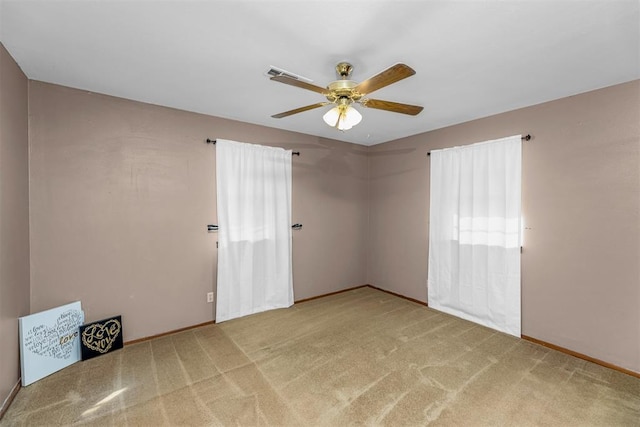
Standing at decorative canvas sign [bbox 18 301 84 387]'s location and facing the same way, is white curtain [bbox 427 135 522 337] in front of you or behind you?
in front

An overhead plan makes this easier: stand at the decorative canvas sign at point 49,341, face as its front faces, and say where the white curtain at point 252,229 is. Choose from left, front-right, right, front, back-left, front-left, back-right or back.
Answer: front-left

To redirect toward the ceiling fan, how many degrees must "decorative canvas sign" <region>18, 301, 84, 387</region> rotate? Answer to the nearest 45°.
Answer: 0° — it already faces it

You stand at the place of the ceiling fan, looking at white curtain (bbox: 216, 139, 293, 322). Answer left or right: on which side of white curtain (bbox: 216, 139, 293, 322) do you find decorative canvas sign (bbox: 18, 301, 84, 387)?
left

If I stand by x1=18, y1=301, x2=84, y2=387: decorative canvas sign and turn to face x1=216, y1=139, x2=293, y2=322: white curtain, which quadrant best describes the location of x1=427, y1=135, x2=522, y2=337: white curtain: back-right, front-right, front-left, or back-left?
front-right
